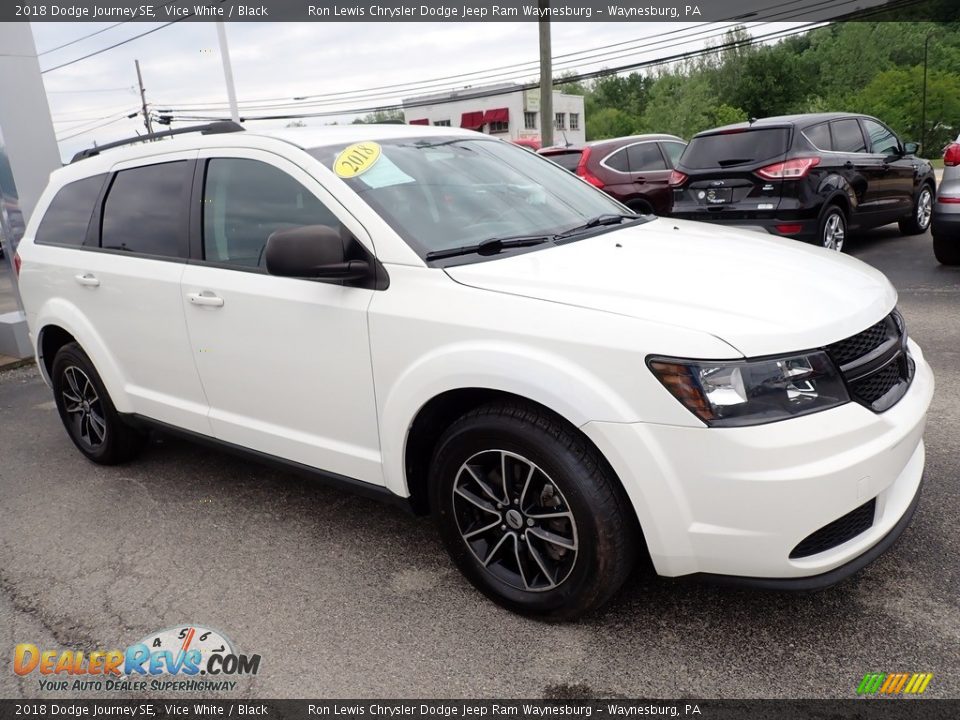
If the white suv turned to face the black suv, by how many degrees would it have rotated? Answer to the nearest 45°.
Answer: approximately 90° to its left

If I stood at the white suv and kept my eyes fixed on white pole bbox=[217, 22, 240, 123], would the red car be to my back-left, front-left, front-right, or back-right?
front-right

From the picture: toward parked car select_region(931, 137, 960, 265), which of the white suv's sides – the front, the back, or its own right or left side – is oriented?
left

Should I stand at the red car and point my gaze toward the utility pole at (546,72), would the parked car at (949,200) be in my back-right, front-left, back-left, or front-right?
back-right

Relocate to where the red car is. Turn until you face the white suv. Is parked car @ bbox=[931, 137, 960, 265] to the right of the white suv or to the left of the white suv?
left

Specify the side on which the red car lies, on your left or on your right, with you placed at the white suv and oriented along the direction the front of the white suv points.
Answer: on your left

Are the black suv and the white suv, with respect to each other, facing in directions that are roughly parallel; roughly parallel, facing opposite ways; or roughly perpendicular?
roughly perpendicular

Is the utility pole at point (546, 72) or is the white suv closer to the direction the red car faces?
the utility pole

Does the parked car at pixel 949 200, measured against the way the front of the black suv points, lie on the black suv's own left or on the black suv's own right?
on the black suv's own right

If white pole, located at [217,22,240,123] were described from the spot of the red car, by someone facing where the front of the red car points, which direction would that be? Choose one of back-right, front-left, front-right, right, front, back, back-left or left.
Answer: left

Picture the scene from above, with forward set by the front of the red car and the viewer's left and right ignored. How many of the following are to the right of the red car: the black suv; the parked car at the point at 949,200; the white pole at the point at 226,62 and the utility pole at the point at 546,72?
2

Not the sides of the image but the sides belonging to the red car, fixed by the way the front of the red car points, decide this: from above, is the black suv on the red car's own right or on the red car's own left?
on the red car's own right

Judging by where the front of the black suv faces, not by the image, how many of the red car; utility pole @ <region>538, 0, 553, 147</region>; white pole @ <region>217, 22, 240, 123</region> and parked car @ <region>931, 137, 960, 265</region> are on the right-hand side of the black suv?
1

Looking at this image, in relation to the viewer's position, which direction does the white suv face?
facing the viewer and to the right of the viewer

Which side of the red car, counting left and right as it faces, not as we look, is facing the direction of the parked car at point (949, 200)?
right

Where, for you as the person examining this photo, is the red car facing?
facing away from the viewer and to the right of the viewer

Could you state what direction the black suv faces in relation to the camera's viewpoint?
facing away from the viewer and to the right of the viewer
